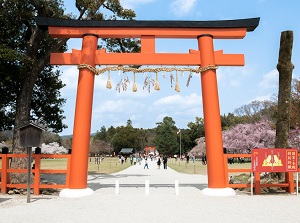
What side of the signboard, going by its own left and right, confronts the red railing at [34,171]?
right

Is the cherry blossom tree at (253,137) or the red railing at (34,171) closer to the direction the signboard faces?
the red railing

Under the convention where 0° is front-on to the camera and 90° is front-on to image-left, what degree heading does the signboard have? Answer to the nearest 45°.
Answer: approximately 0°

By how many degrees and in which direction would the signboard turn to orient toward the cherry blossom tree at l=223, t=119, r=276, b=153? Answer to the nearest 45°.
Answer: approximately 180°
